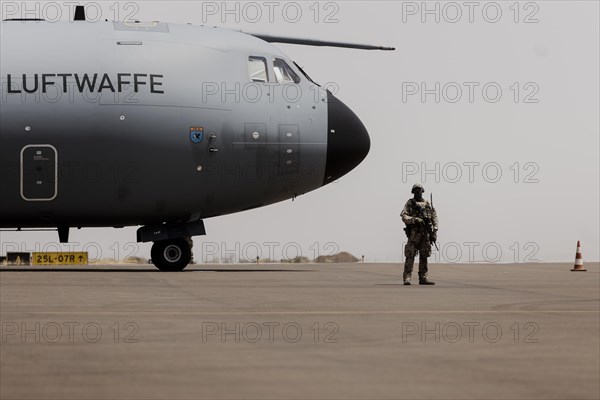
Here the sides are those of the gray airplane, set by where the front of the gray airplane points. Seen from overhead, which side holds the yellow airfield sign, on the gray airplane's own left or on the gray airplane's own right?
on the gray airplane's own left

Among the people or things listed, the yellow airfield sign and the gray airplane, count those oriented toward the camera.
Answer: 1

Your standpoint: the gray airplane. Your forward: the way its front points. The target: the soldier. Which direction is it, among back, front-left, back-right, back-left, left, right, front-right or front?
front-right

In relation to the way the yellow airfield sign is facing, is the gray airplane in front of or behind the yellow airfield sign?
in front

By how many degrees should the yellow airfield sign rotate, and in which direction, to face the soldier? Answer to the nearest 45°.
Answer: approximately 45° to its left

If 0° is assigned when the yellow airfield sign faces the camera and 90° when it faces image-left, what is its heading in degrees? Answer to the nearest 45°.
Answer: approximately 0°

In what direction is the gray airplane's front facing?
to the viewer's right

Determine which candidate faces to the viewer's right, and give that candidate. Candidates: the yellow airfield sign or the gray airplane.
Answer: the gray airplane

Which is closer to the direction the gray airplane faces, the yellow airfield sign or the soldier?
the soldier

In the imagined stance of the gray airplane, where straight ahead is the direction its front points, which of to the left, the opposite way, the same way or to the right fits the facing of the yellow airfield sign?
to the right
